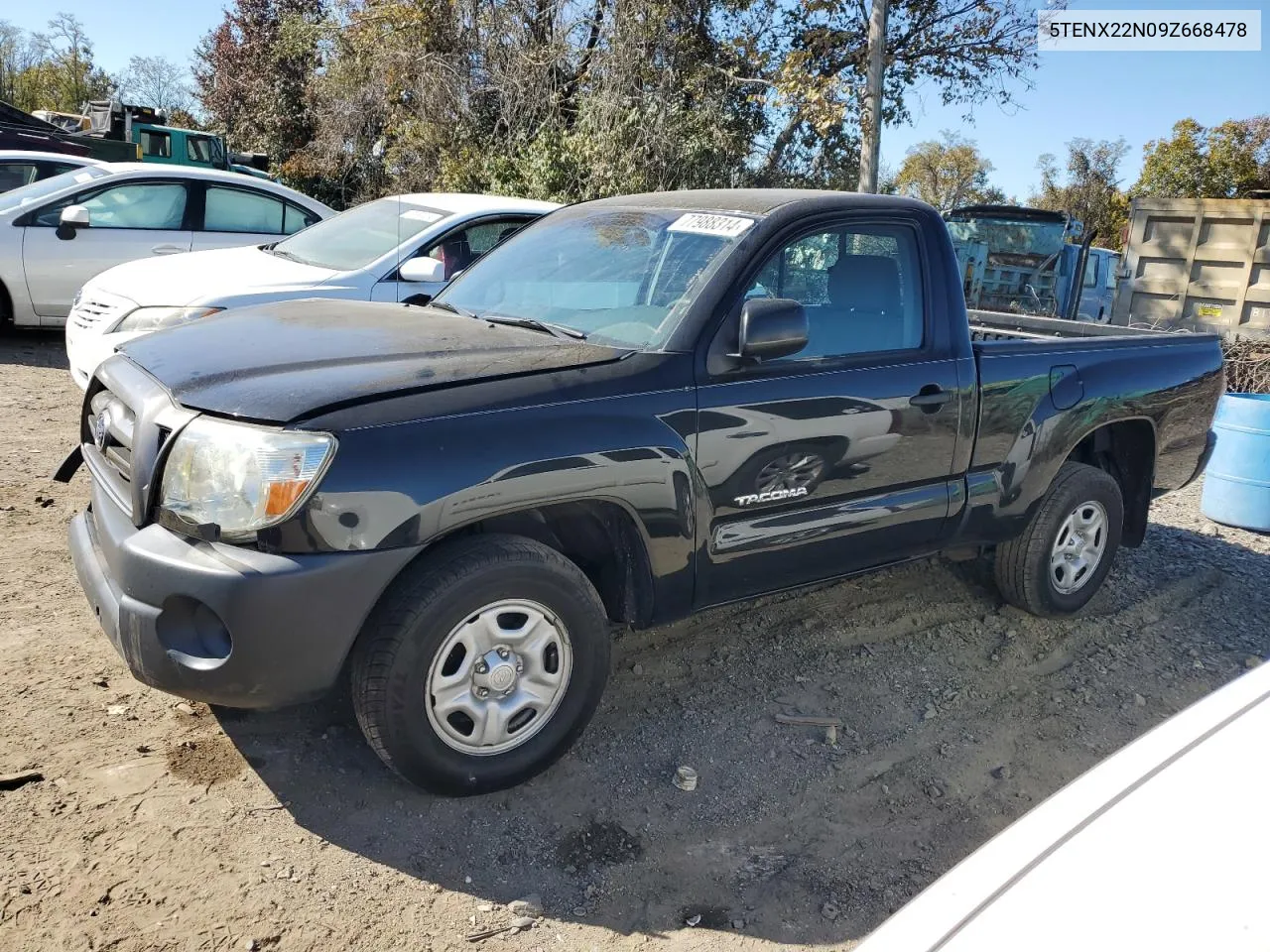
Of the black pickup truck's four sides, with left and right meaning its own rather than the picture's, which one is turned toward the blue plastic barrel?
back

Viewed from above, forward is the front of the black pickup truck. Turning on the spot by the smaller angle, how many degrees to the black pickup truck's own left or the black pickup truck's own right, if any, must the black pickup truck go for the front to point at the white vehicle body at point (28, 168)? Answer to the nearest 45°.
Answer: approximately 90° to the black pickup truck's own right

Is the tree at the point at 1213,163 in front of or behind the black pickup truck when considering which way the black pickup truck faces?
behind

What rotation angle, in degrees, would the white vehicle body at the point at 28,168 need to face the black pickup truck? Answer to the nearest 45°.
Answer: approximately 90° to its left

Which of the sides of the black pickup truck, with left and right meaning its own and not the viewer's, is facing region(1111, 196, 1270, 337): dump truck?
back

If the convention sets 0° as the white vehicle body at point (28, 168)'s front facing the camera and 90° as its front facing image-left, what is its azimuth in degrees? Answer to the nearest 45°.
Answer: approximately 90°

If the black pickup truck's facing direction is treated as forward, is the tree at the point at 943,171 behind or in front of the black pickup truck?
behind

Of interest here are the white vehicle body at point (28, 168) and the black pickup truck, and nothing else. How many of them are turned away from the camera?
0

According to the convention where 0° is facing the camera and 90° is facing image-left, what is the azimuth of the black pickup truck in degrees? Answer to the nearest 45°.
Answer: approximately 45°

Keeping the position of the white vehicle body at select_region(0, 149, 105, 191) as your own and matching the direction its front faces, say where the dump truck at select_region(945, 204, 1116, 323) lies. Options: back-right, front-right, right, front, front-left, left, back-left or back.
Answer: back

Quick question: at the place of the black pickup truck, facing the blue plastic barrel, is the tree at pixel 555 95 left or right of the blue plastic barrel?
left
